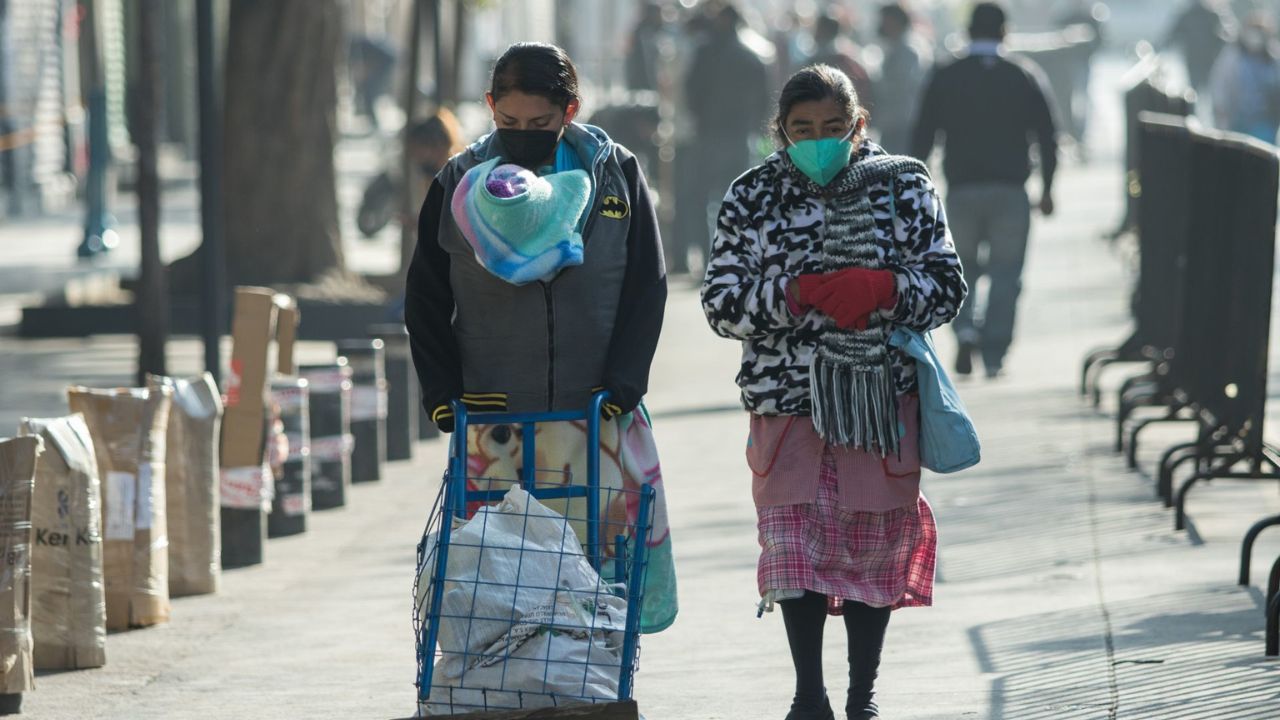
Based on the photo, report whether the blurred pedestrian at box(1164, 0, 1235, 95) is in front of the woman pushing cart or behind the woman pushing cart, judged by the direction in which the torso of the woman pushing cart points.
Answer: behind

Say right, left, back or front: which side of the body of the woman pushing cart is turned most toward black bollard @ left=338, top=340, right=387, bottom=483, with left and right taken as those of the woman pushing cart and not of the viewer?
back

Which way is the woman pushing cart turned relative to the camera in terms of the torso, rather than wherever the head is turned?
toward the camera

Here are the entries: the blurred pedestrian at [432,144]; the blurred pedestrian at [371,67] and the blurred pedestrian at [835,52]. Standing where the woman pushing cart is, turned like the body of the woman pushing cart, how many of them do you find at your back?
3

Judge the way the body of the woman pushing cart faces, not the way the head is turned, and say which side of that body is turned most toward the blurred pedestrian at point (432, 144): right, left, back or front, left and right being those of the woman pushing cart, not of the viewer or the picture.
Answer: back
